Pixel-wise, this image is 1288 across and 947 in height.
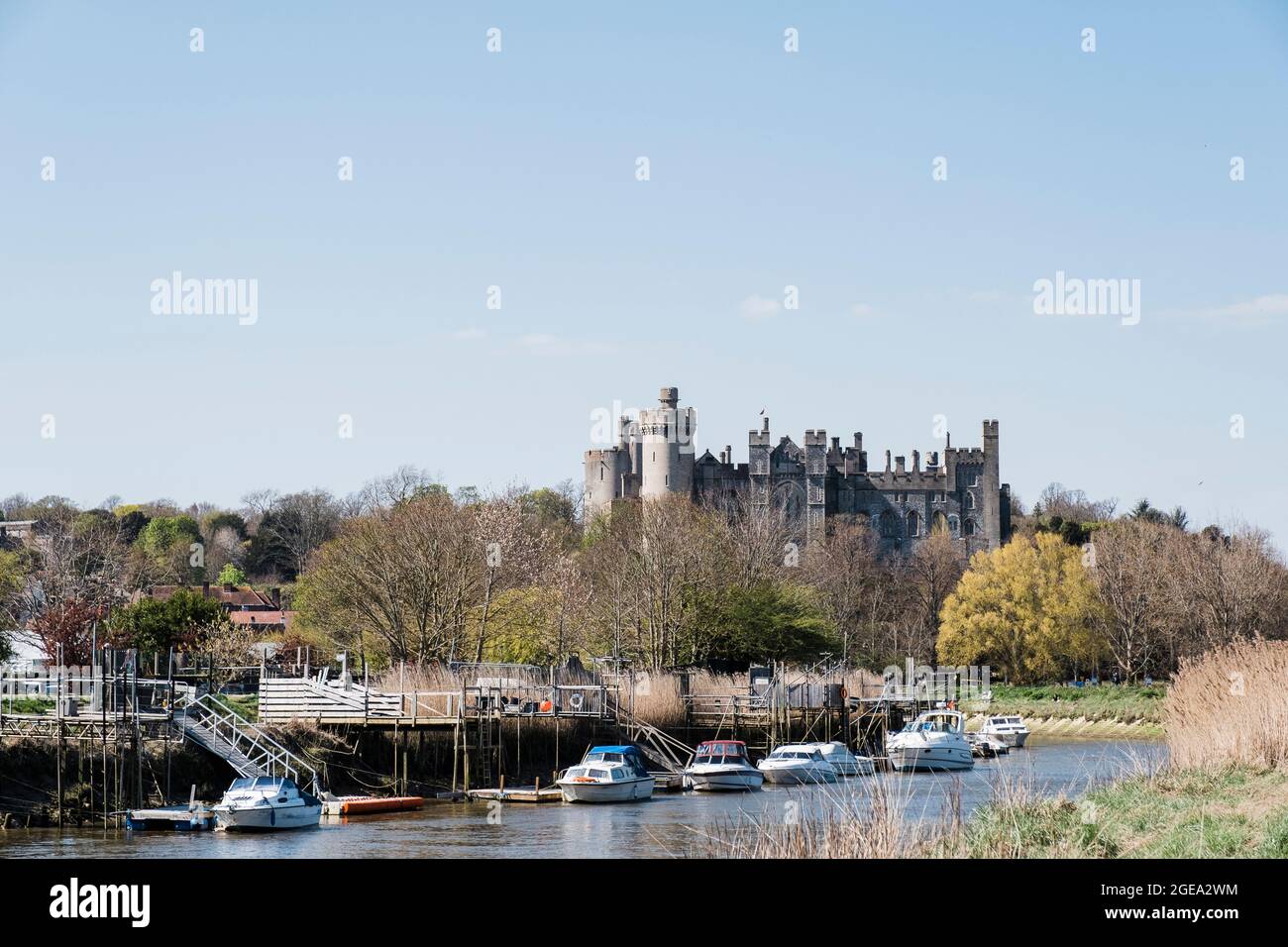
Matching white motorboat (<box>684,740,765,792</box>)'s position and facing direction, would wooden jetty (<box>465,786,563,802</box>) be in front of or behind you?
in front

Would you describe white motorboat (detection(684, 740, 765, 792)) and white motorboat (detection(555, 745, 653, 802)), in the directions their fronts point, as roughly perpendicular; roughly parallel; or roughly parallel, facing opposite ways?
roughly parallel

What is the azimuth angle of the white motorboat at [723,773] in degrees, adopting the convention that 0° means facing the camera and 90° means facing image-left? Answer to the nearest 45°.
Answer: approximately 45°

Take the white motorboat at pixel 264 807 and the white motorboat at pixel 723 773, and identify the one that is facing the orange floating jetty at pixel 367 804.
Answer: the white motorboat at pixel 723 773

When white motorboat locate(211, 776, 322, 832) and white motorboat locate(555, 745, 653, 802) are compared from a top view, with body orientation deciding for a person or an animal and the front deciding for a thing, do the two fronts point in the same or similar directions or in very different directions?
same or similar directions

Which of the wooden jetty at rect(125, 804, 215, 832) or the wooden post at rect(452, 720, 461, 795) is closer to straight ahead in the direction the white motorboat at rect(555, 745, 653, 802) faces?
the wooden jetty

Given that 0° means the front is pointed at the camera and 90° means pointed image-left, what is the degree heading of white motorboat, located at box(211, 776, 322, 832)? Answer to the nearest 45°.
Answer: approximately 45°

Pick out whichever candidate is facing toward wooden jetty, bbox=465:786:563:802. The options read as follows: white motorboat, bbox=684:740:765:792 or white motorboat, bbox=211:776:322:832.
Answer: white motorboat, bbox=684:740:765:792

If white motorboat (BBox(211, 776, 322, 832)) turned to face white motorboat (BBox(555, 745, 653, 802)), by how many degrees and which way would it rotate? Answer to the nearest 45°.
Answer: approximately 180°

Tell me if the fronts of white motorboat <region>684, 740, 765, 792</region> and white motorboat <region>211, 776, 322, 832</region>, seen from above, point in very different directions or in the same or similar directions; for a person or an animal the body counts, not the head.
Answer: same or similar directions

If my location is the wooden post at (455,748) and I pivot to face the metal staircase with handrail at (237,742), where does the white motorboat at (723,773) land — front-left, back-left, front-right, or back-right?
back-left

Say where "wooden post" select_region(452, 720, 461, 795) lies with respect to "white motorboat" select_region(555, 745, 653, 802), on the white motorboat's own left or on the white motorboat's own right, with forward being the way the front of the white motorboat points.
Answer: on the white motorboat's own right
